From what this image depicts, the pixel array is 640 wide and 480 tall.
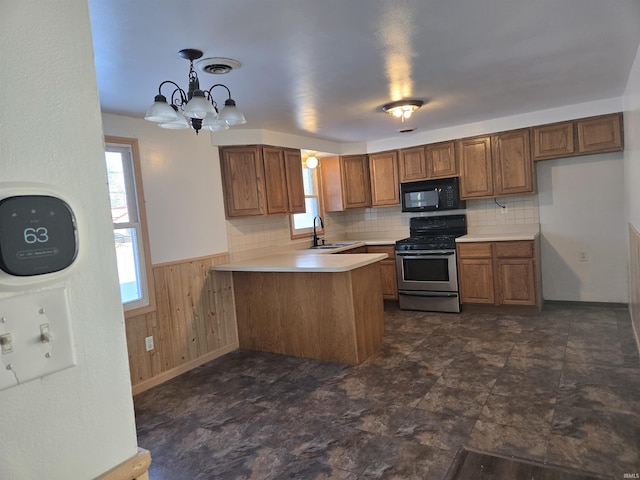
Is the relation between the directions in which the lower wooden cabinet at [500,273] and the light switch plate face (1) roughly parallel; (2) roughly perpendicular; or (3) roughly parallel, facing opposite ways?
roughly perpendicular

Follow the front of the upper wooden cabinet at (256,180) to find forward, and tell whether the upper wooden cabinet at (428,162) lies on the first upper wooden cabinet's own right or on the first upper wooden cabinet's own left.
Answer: on the first upper wooden cabinet's own left

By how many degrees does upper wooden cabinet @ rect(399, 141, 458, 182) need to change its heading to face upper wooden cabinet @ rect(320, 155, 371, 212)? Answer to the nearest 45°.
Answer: approximately 90° to its right

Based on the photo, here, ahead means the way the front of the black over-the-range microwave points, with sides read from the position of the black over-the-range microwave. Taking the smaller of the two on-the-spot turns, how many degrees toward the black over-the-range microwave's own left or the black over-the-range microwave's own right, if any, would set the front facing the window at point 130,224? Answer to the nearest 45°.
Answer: approximately 45° to the black over-the-range microwave's own right

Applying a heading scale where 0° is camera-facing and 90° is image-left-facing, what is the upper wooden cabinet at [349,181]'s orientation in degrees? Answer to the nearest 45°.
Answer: approximately 315°

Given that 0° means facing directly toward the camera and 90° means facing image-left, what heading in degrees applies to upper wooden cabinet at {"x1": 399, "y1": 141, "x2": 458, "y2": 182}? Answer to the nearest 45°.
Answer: approximately 0°

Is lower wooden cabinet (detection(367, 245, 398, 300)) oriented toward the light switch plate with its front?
yes

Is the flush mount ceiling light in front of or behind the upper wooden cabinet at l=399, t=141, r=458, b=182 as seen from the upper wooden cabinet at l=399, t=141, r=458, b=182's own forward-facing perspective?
in front

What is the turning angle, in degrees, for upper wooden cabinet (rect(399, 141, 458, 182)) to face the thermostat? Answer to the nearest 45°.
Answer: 0° — it already faces it

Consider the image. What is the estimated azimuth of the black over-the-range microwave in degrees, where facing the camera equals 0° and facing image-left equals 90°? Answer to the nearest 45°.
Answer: approximately 0°

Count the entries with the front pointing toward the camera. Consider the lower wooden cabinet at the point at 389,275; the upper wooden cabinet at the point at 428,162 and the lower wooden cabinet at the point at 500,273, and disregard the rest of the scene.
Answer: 3
